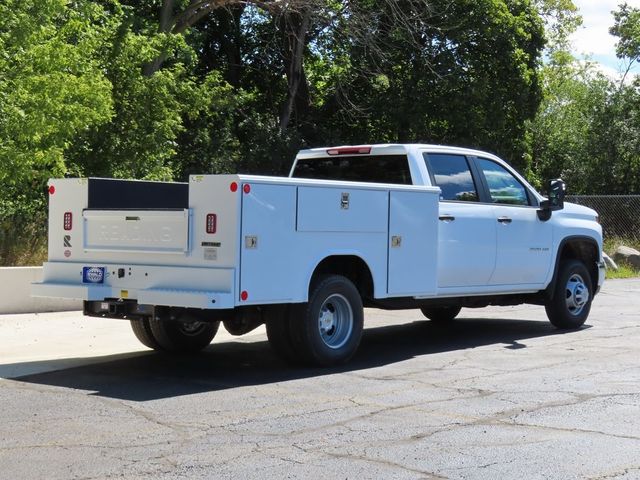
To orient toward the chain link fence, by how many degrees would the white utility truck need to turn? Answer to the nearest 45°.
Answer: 0° — it already faces it

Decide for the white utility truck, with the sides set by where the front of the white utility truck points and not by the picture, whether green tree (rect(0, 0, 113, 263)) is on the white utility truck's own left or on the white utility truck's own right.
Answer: on the white utility truck's own left

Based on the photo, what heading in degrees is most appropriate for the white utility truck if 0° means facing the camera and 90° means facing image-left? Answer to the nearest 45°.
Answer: approximately 225°

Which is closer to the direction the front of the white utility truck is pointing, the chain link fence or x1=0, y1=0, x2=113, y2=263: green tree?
the chain link fence
